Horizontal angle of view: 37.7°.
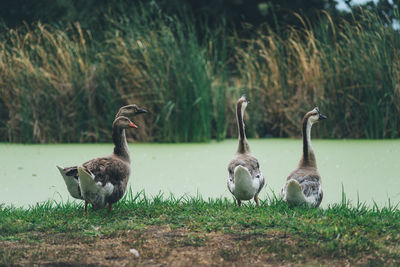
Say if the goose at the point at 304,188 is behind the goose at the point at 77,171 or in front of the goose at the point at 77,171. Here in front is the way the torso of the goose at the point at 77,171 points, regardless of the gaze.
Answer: in front

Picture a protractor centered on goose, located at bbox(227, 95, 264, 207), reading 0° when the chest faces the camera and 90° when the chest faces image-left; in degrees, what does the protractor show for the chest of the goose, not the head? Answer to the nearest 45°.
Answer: approximately 180°

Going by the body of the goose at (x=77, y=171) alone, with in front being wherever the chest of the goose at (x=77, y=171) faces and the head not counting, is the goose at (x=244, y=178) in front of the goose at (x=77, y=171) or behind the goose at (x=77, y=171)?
in front

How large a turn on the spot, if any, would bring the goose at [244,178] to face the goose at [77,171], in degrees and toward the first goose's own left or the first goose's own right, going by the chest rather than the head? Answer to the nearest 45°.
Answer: approximately 90° to the first goose's own left
